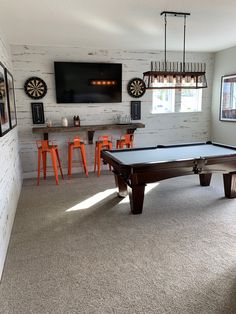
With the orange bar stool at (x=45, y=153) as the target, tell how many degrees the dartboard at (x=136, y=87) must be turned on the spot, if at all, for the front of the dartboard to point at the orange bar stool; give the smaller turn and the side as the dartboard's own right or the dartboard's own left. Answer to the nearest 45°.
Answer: approximately 45° to the dartboard's own right

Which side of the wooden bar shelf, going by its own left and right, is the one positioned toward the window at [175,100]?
left

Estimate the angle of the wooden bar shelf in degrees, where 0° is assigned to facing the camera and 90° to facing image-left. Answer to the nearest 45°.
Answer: approximately 0°

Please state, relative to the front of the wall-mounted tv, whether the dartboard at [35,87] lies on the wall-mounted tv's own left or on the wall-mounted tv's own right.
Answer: on the wall-mounted tv's own right

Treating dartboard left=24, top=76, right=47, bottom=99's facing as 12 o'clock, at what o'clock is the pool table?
The pool table is roughly at 11 o'clock from the dartboard.
